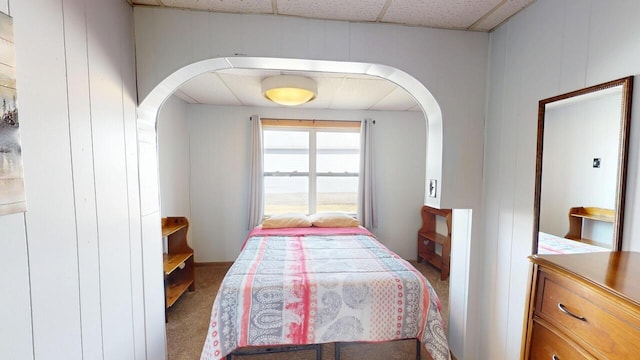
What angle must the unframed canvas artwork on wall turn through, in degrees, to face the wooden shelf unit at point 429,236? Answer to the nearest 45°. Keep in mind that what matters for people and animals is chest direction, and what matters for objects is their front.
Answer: approximately 45° to its left

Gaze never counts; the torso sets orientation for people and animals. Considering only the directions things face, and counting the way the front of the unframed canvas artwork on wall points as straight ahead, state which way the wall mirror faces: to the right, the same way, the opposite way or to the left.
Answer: the opposite way

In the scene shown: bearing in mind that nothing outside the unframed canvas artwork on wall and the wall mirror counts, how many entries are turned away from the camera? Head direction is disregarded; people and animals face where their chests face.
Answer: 0

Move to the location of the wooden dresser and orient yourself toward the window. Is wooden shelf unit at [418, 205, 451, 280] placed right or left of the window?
right

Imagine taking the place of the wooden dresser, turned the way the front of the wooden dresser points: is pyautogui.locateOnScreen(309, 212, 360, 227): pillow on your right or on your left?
on your right

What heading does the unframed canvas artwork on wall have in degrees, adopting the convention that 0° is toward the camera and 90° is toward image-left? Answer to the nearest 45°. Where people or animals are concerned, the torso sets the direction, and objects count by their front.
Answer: approximately 315°

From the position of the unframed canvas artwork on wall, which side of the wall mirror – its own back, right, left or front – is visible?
front

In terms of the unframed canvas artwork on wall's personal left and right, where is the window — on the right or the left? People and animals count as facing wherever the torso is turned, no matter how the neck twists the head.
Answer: on its left

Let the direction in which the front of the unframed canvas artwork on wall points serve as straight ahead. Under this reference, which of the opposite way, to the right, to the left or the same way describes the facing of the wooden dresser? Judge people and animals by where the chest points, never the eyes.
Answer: the opposite way

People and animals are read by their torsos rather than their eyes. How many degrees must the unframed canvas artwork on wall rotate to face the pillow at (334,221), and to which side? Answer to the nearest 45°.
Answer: approximately 45° to its left

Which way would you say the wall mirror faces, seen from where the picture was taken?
facing the viewer and to the left of the viewer

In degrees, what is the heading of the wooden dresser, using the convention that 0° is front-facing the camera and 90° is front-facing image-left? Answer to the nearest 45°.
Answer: approximately 45°

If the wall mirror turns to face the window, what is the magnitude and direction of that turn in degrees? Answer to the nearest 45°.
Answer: approximately 45° to its right

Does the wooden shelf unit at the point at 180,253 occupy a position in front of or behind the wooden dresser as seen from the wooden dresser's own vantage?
in front

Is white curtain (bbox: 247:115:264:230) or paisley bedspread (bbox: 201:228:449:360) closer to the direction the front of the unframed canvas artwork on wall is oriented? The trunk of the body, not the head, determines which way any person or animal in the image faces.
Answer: the paisley bedspread
